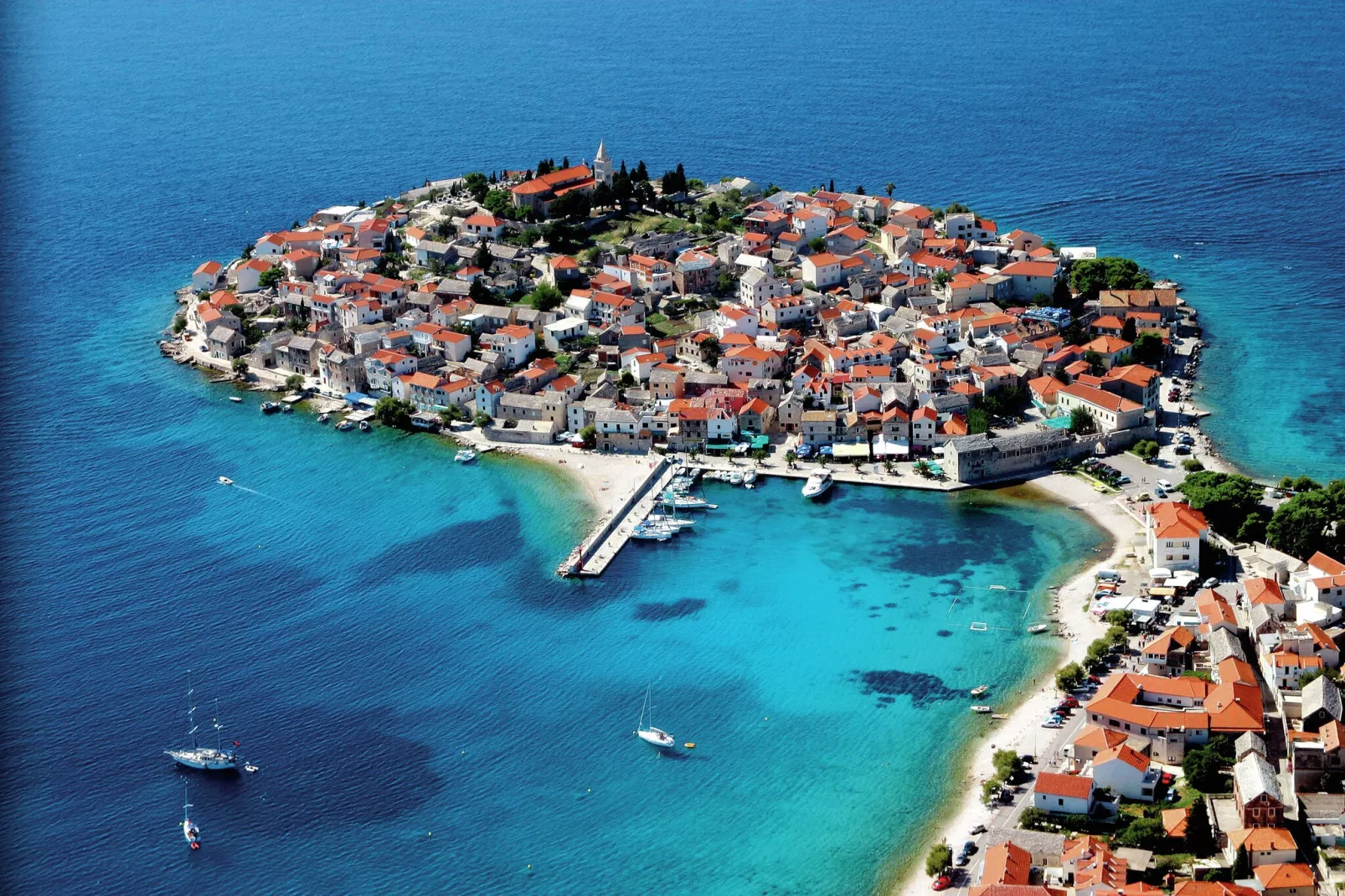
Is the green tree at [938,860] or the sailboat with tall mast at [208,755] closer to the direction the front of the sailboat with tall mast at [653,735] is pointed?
the sailboat with tall mast

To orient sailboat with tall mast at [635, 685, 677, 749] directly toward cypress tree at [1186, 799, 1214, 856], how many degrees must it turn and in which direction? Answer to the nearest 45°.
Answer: approximately 180°

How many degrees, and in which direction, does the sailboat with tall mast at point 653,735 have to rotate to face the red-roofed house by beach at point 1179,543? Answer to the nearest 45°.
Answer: approximately 90° to its right

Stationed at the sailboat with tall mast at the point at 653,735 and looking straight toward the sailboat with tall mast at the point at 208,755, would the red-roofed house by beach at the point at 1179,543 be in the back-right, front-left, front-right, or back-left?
back-right

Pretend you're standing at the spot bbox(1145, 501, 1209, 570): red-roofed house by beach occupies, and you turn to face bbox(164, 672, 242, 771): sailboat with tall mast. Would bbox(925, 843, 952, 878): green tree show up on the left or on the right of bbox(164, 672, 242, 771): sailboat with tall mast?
left

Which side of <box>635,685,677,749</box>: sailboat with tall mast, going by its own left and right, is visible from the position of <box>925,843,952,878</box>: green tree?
back

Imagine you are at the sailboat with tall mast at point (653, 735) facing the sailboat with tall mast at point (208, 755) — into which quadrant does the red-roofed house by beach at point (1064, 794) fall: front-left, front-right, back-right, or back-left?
back-left

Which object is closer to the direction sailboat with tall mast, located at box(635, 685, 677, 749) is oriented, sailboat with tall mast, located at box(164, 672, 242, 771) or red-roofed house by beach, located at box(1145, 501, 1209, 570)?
the sailboat with tall mast
